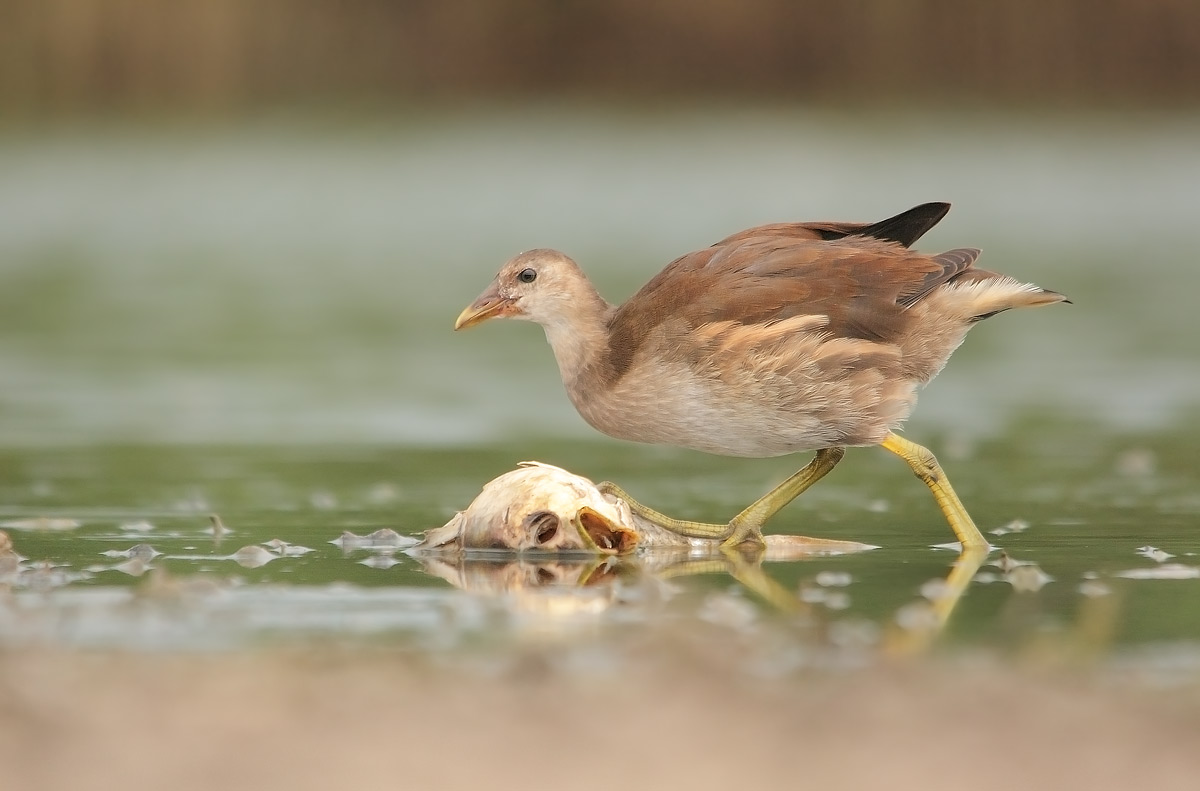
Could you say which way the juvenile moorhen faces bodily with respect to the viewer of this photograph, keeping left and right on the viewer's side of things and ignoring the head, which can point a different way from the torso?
facing to the left of the viewer
